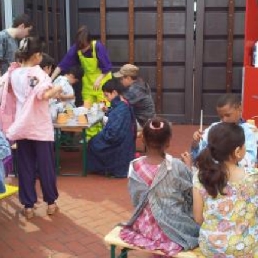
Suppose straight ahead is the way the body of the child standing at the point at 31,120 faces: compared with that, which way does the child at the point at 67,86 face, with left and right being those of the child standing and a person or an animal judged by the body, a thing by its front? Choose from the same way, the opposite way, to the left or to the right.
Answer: to the right

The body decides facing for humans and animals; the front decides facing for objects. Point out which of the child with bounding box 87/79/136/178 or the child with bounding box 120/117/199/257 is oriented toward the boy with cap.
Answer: the child with bounding box 120/117/199/257

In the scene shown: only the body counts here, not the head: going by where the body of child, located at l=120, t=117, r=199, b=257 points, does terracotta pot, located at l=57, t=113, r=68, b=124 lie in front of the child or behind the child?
in front

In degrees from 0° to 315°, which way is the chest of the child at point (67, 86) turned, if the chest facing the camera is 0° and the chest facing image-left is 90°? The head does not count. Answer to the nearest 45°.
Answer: approximately 315°

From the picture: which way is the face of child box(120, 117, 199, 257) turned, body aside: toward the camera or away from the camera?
away from the camera

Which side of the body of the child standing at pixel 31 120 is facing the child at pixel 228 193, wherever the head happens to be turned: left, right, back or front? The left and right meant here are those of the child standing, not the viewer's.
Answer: right

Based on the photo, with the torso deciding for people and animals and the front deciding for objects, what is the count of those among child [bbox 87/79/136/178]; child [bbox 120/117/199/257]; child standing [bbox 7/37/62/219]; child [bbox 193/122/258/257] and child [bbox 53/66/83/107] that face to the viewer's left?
1

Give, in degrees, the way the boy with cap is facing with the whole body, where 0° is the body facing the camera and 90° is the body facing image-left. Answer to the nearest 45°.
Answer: approximately 90°

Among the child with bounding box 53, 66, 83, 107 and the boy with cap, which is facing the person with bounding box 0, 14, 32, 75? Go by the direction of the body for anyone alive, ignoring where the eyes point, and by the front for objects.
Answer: the boy with cap

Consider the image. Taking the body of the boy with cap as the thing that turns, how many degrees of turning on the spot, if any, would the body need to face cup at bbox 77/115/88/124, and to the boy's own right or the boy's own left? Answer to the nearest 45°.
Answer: approximately 45° to the boy's own left

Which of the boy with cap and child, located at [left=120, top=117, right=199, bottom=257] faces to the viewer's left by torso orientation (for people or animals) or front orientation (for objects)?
the boy with cap

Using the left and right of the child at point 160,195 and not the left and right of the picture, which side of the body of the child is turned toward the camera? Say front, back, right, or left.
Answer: back

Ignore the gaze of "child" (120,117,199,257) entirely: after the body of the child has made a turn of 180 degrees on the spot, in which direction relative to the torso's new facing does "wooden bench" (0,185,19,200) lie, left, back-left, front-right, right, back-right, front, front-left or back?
back-right

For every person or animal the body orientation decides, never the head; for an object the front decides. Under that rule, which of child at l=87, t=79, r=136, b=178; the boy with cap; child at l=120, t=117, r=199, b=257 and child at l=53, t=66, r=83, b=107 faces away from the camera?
child at l=120, t=117, r=199, b=257

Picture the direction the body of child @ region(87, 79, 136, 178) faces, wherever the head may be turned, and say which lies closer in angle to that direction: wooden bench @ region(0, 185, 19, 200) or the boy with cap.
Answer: the wooden bench
